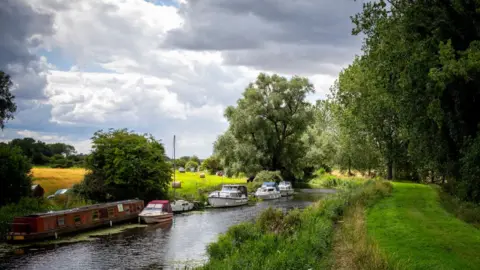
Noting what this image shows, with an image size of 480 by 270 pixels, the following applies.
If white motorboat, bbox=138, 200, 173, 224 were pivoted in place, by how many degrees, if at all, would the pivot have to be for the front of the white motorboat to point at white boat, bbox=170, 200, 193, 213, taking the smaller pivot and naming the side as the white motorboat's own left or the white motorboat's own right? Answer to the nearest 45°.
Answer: approximately 135° to the white motorboat's own right

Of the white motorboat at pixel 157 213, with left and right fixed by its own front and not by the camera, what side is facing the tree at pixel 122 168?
right

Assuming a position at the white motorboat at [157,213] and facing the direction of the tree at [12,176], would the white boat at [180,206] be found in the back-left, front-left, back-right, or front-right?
back-right

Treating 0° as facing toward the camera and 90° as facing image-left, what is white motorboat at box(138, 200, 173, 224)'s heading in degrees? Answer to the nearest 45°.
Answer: approximately 45°

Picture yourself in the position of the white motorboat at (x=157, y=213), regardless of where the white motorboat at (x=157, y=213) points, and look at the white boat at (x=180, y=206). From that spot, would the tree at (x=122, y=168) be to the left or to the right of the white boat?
left

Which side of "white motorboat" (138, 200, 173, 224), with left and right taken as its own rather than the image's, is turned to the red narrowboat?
front
